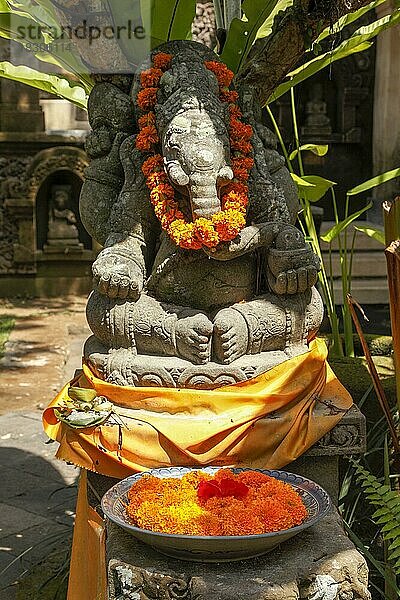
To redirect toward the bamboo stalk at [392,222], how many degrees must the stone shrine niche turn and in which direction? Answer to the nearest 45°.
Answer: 0° — it already faces it

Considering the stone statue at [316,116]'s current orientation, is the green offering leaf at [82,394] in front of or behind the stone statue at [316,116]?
in front

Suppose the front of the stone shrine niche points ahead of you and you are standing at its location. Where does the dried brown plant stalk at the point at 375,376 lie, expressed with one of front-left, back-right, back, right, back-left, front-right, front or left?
front

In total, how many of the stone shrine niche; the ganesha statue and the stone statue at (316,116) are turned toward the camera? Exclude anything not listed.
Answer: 3

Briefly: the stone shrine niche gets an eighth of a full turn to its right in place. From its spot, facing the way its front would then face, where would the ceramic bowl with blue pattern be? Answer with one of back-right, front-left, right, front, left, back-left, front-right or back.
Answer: front-left

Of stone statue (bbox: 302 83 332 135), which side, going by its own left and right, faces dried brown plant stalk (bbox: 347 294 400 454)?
front

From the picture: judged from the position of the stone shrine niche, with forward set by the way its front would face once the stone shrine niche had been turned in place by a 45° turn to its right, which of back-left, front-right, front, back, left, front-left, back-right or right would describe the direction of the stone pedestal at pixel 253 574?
front-left

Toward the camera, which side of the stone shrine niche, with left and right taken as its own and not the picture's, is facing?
front

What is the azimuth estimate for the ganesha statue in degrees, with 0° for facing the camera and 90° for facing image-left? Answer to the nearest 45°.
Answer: approximately 0°

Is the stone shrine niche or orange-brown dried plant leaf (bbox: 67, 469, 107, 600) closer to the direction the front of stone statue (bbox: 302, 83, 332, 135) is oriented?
the orange-brown dried plant leaf

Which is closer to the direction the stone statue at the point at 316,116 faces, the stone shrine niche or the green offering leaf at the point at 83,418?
the green offering leaf

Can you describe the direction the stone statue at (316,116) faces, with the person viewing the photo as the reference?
facing the viewer

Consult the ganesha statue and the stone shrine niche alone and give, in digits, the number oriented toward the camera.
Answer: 2

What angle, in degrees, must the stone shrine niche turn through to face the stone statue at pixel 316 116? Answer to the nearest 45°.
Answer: approximately 45° to its left

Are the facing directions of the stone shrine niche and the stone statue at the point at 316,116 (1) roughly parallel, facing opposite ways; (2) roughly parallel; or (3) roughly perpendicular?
roughly parallel
